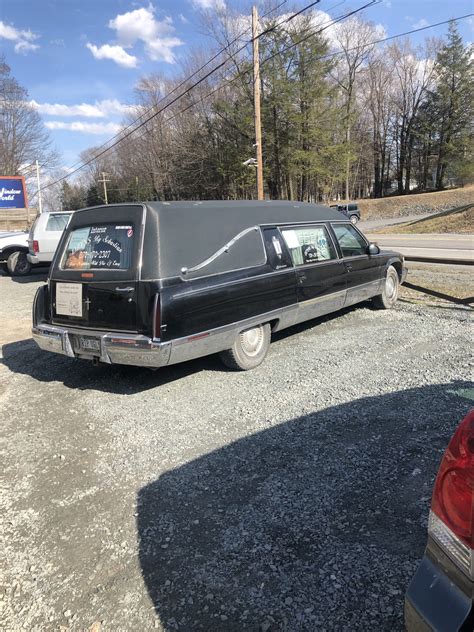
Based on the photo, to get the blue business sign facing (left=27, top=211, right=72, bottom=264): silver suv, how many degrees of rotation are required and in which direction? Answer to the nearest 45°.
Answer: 0° — it already faces it

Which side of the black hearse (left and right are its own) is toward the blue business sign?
left

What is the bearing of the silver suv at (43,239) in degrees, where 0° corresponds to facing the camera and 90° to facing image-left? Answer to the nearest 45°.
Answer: approximately 225°

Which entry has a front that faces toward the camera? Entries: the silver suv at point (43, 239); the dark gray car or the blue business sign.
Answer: the blue business sign

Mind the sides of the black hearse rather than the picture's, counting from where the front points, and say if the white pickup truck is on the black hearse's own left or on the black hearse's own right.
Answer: on the black hearse's own left

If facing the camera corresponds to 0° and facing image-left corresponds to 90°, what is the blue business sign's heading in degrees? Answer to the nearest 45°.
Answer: approximately 0°

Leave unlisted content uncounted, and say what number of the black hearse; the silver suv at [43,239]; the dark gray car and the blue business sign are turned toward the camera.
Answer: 1

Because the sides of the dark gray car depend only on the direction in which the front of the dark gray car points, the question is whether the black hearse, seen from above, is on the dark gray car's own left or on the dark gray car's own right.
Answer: on the dark gray car's own left

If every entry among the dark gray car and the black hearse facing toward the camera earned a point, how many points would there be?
0

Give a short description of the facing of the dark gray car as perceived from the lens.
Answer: facing away from the viewer and to the right of the viewer

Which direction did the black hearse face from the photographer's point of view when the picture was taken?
facing away from the viewer and to the right of the viewer

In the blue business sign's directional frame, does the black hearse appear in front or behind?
in front
